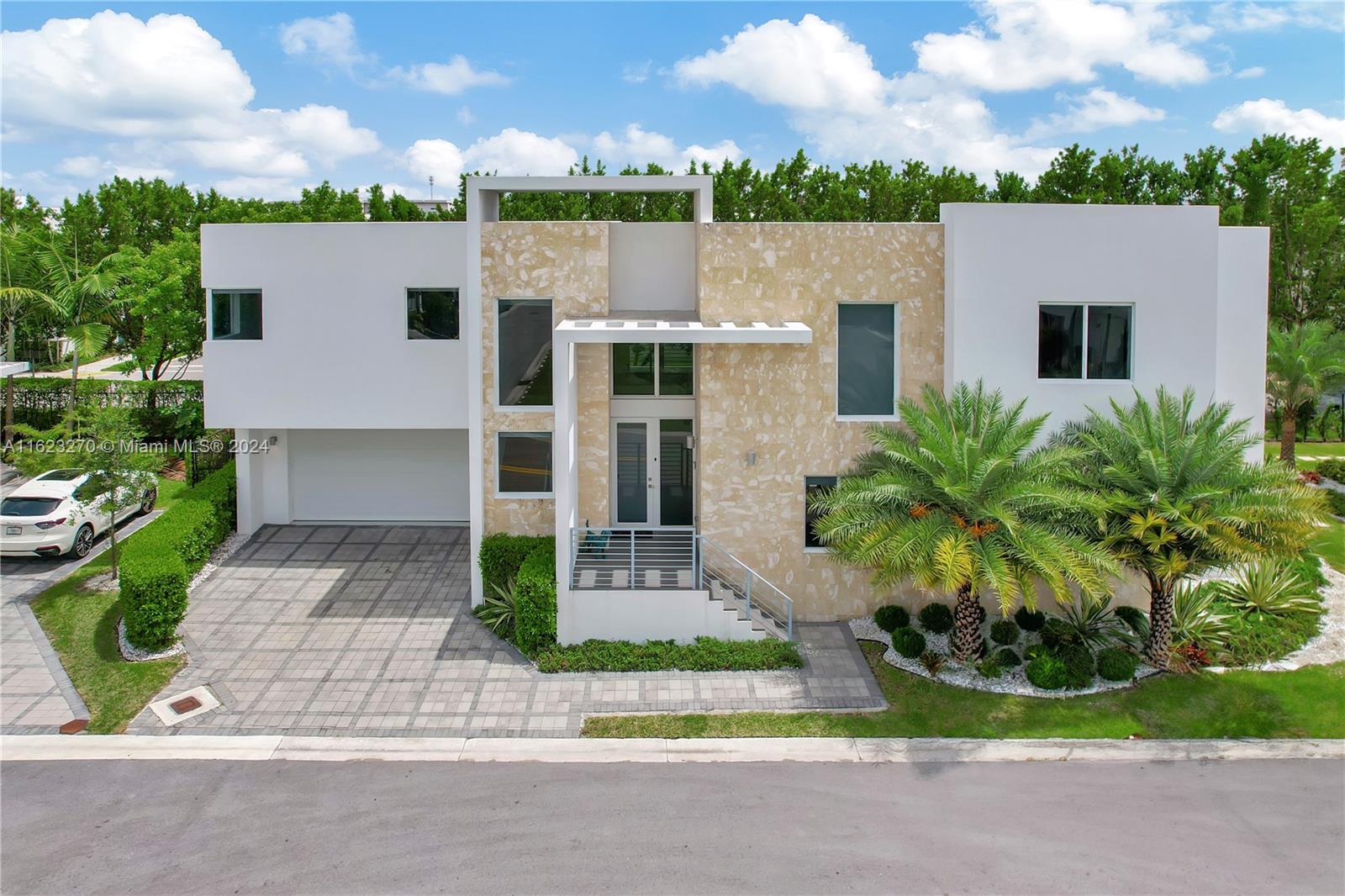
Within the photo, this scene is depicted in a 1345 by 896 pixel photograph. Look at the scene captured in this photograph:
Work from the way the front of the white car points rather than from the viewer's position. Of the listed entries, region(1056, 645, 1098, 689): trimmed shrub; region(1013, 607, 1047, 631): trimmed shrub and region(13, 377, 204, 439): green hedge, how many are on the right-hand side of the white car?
2

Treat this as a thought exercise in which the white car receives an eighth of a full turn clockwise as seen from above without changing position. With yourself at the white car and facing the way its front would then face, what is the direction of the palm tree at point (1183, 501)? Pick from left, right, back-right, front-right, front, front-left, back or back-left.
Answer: front-right

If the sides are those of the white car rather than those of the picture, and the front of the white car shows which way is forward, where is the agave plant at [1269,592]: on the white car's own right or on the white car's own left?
on the white car's own right

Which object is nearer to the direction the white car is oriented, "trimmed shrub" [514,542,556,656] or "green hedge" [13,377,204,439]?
the green hedge

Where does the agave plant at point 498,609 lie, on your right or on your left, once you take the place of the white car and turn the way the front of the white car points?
on your right

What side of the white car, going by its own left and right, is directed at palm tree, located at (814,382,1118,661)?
right

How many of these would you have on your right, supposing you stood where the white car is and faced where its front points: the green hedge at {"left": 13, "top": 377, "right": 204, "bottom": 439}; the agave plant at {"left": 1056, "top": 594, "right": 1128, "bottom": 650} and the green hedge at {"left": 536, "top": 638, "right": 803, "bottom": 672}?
2

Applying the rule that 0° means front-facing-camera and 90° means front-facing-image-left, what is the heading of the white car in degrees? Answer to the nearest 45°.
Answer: approximately 225°

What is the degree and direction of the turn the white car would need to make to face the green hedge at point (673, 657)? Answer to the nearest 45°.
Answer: approximately 90° to its right

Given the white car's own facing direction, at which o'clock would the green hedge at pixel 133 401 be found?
The green hedge is roughly at 11 o'clock from the white car.

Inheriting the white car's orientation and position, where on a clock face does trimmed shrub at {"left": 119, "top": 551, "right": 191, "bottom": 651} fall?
The trimmed shrub is roughly at 4 o'clock from the white car.

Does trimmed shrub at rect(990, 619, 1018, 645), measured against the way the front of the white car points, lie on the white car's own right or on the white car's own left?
on the white car's own right

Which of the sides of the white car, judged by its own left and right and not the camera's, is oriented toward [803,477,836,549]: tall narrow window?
right

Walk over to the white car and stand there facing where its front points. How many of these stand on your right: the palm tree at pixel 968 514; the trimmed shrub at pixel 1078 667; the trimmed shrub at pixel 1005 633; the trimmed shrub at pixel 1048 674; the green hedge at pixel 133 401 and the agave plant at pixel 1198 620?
5
